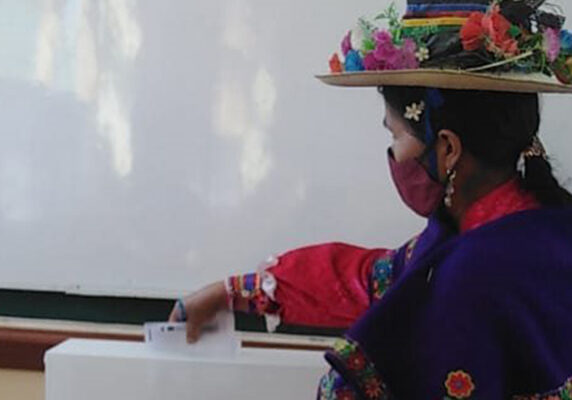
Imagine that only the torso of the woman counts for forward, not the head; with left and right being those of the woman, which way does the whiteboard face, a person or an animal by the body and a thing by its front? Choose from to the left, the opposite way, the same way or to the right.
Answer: to the left

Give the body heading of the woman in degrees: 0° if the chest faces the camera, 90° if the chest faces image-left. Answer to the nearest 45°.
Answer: approximately 90°

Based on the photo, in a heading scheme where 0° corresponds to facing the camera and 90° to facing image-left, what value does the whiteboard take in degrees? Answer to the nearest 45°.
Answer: approximately 0°

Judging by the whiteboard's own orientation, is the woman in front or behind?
in front

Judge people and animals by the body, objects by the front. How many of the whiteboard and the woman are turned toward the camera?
1
